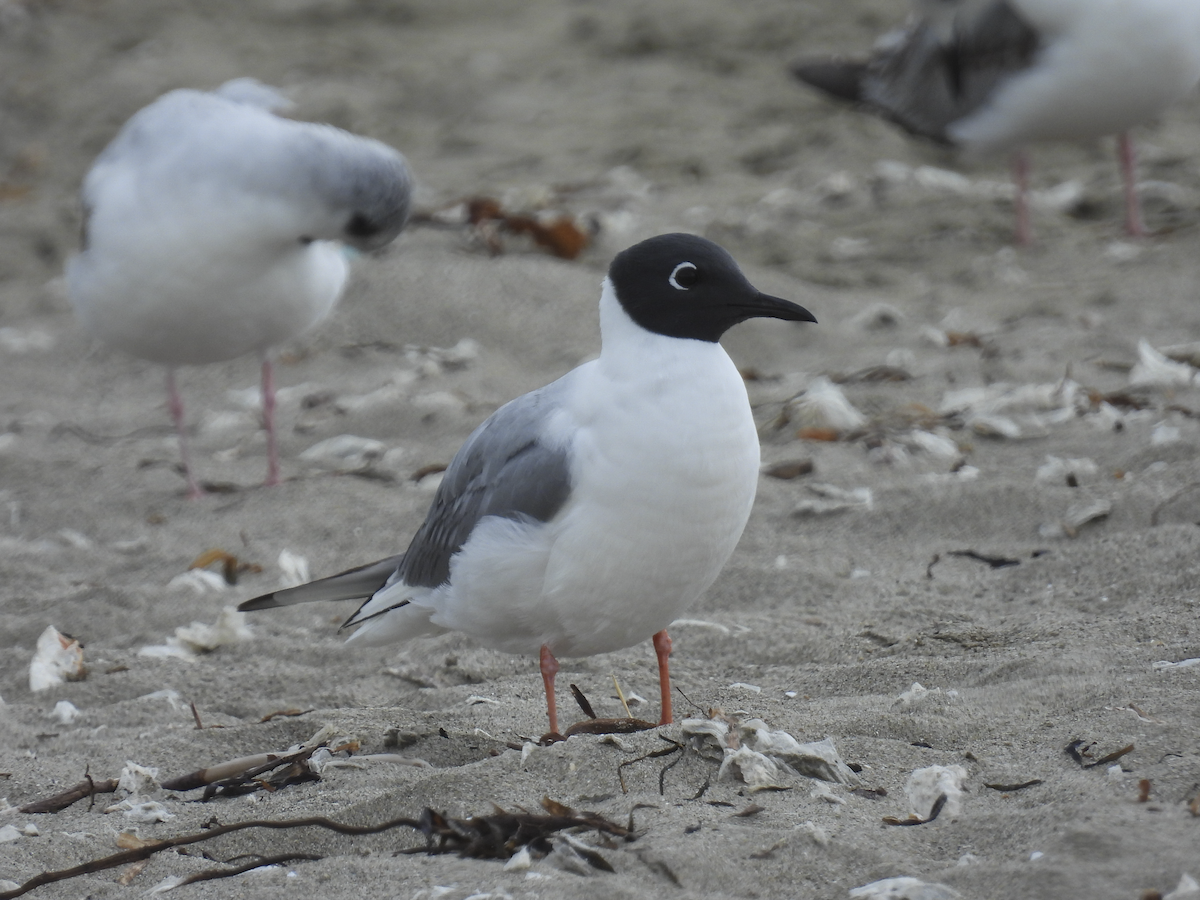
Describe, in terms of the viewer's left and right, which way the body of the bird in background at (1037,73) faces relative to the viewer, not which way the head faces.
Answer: facing to the right of the viewer

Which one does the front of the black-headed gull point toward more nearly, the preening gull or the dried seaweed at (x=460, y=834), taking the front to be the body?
the dried seaweed

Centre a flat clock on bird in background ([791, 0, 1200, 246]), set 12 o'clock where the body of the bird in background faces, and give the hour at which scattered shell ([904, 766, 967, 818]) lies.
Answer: The scattered shell is roughly at 3 o'clock from the bird in background.

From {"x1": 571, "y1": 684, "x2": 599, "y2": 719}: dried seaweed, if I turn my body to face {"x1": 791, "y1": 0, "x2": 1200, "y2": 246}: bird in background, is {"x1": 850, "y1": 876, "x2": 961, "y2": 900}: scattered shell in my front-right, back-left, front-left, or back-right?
back-right

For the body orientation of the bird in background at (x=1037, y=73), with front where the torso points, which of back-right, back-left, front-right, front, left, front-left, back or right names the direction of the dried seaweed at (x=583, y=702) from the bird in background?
right
